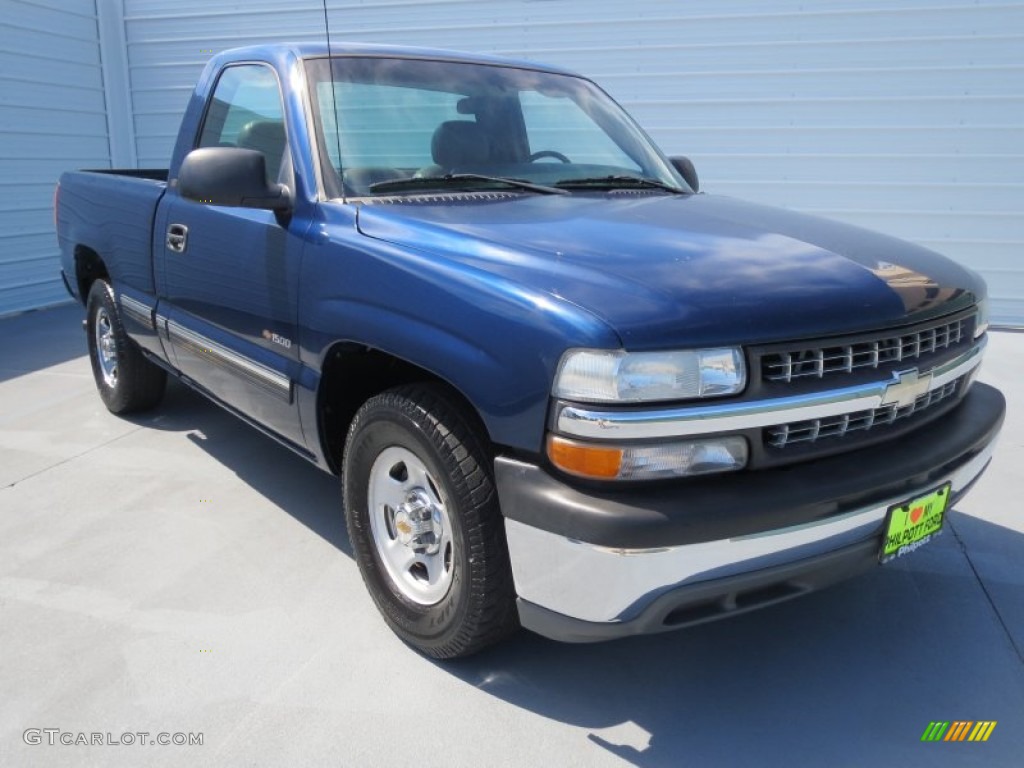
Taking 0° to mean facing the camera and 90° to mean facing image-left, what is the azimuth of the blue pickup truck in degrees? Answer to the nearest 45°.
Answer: approximately 315°
